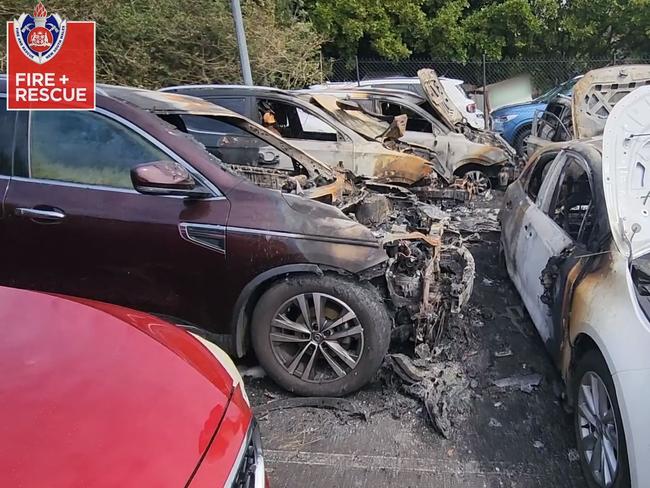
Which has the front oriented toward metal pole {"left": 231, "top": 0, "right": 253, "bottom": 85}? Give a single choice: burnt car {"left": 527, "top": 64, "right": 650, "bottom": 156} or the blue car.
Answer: the blue car

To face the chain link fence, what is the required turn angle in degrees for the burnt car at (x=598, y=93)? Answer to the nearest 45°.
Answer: approximately 135° to its left

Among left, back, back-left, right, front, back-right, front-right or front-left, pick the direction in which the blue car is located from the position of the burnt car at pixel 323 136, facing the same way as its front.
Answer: front-left

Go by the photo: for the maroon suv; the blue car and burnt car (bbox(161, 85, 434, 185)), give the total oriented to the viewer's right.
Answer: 2

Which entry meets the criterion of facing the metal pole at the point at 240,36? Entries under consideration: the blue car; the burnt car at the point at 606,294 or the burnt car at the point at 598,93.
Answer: the blue car

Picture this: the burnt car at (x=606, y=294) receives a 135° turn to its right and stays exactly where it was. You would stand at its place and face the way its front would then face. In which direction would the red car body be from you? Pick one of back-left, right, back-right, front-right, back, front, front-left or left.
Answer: front-left

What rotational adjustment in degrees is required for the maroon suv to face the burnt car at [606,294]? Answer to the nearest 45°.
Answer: approximately 45° to its right

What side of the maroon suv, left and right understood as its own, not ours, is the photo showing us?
right

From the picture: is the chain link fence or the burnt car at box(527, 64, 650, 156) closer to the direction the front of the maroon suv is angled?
the burnt car

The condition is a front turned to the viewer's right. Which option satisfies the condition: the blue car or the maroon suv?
the maroon suv

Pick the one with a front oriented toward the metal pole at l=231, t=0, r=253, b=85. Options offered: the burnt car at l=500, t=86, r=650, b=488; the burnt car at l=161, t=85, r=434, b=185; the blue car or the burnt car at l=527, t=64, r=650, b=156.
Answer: the blue car

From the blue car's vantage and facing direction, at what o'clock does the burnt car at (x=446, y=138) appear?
The burnt car is roughly at 11 o'clock from the blue car.

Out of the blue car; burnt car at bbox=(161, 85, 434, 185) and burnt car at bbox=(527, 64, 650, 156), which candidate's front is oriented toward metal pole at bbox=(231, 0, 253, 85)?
the blue car

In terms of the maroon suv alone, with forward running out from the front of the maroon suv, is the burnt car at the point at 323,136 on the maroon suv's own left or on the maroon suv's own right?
on the maroon suv's own left

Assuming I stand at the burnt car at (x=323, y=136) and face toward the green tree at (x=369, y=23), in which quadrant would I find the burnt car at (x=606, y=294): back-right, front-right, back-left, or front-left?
back-right

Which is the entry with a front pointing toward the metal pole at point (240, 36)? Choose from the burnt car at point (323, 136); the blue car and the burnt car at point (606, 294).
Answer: the blue car

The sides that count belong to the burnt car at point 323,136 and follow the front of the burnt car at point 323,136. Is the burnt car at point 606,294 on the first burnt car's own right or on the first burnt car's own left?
on the first burnt car's own right
